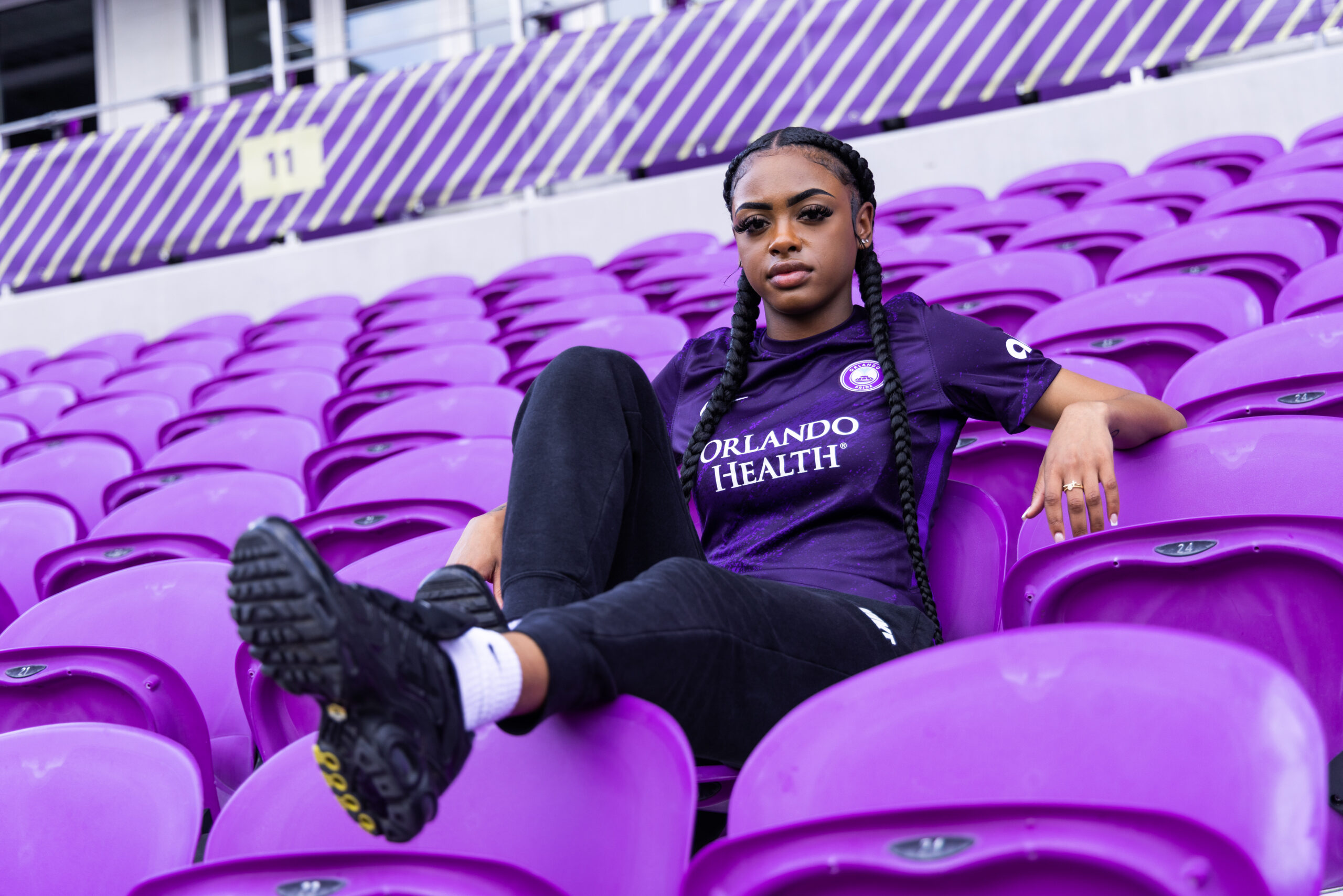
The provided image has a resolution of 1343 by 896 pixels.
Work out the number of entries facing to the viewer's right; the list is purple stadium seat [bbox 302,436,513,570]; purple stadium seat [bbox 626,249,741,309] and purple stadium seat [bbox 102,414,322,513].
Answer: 0

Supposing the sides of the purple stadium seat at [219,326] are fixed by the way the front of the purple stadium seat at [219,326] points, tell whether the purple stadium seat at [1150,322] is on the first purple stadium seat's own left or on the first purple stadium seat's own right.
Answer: on the first purple stadium seat's own left

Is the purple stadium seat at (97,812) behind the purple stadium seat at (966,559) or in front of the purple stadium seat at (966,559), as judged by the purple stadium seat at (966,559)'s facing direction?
in front

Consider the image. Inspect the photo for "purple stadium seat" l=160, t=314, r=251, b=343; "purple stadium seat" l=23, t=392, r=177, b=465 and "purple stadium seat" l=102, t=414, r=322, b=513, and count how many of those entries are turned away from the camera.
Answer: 0

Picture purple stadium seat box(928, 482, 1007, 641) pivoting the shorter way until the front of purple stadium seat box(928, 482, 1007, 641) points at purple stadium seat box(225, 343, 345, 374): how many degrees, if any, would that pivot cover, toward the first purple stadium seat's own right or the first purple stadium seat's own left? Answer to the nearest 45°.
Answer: approximately 90° to the first purple stadium seat's own right

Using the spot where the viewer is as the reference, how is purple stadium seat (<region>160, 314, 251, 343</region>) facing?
facing the viewer and to the left of the viewer

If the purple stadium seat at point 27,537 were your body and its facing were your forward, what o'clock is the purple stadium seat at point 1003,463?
the purple stadium seat at point 1003,463 is roughly at 9 o'clock from the purple stadium seat at point 27,537.

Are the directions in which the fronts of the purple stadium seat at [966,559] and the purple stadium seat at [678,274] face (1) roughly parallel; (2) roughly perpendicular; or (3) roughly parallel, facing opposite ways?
roughly parallel

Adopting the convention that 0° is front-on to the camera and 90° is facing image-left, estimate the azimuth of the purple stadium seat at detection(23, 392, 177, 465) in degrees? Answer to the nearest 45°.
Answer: approximately 45°

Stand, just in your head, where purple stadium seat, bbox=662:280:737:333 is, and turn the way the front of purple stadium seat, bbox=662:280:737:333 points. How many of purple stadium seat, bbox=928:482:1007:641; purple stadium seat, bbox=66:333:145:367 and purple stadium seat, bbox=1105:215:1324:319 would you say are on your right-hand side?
1
